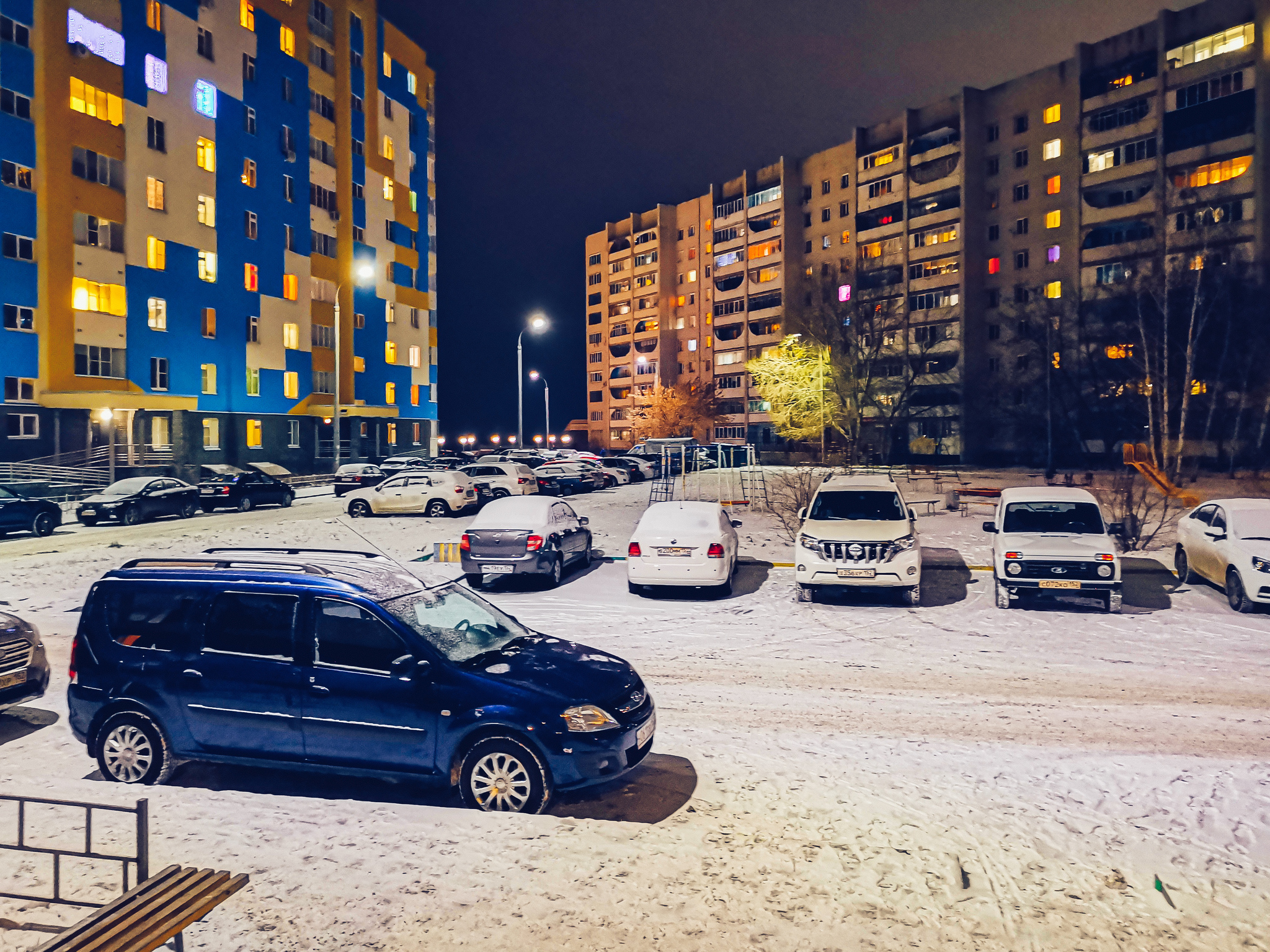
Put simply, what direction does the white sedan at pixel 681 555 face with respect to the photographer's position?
facing away from the viewer

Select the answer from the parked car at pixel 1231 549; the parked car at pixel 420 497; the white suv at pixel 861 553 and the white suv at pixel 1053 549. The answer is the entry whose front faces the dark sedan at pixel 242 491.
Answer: the parked car at pixel 420 497

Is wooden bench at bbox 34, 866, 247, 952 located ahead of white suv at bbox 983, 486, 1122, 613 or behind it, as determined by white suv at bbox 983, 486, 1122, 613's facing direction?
ahead

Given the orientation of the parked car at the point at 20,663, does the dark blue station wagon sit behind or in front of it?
in front

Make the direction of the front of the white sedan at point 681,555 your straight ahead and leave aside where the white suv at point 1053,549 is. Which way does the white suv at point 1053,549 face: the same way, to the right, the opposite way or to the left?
the opposite way

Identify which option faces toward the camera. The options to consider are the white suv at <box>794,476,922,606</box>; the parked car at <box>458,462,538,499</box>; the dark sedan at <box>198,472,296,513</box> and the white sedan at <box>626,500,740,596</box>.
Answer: the white suv

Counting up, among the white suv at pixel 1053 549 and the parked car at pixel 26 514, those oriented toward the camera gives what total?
1

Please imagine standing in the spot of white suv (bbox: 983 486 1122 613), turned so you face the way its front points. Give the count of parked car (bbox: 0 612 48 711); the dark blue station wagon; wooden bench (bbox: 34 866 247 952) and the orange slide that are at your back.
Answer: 1

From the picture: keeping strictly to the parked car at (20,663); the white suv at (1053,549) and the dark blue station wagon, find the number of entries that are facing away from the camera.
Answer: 0

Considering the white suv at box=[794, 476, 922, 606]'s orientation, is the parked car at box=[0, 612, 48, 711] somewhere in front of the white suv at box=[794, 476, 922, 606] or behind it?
in front

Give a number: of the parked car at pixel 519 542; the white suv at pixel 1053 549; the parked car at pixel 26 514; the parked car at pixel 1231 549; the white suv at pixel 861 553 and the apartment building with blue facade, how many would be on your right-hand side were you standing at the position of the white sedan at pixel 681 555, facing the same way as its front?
3

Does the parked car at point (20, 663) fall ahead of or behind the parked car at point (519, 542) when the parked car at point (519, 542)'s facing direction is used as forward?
behind

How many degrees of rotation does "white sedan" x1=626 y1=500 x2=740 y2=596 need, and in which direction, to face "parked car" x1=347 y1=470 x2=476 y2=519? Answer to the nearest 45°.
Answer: approximately 45° to its left

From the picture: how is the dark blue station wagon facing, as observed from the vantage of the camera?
facing the viewer and to the right of the viewer

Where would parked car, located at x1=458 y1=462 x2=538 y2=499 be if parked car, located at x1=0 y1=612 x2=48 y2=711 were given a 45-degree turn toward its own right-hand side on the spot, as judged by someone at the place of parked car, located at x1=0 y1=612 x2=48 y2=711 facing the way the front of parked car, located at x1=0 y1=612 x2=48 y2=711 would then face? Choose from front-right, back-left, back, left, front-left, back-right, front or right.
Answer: back-left

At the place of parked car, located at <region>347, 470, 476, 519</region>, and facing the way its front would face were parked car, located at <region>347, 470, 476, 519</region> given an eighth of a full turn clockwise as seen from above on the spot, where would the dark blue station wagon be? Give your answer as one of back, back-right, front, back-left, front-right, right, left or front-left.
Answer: back

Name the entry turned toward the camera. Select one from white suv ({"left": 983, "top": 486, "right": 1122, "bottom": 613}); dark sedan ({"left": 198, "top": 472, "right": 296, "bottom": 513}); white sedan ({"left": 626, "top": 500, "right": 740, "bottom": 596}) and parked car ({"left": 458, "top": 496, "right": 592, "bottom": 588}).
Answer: the white suv

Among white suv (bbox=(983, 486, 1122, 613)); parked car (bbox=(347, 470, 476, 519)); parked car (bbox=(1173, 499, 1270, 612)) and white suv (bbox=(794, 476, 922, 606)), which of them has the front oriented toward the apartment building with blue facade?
parked car (bbox=(347, 470, 476, 519))

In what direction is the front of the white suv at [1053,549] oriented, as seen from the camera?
facing the viewer
